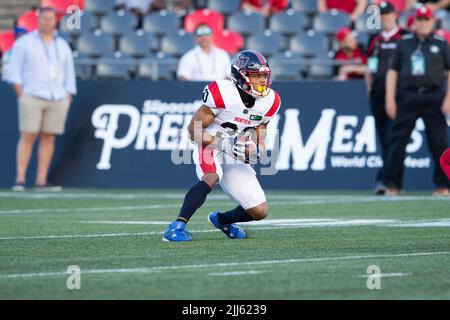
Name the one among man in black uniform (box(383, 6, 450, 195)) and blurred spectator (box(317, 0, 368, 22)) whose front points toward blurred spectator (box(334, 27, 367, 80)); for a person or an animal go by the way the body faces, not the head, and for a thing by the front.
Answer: blurred spectator (box(317, 0, 368, 22))

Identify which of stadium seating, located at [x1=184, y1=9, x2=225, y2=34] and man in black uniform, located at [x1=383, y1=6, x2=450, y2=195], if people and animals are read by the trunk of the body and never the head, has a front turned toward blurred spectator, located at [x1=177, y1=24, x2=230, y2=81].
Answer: the stadium seating

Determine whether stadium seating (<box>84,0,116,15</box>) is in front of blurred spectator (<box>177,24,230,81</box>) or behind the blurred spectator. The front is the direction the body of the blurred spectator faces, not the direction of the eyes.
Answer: behind

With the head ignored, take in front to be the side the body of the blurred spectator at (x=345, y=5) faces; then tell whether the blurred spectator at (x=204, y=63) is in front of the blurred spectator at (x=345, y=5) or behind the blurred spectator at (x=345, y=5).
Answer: in front

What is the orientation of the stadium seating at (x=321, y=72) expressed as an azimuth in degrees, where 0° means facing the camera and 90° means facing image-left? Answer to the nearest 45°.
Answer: approximately 0°

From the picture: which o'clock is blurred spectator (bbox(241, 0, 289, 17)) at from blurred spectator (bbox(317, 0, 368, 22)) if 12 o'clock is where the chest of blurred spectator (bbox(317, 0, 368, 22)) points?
blurred spectator (bbox(241, 0, 289, 17)) is roughly at 3 o'clock from blurred spectator (bbox(317, 0, 368, 22)).
